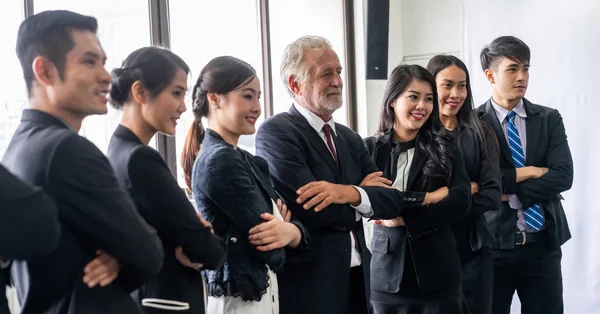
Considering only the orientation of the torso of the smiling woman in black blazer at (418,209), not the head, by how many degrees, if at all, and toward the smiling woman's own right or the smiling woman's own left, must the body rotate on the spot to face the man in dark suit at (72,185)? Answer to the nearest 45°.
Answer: approximately 45° to the smiling woman's own right

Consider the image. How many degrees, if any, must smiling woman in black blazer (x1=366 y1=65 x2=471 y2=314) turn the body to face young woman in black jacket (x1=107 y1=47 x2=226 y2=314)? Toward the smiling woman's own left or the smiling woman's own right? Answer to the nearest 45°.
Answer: approximately 45° to the smiling woman's own right

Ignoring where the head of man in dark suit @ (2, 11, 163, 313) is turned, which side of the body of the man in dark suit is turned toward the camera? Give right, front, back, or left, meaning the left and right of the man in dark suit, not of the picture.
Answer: right

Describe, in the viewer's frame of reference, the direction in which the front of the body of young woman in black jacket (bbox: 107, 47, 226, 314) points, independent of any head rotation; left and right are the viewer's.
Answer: facing to the right of the viewer

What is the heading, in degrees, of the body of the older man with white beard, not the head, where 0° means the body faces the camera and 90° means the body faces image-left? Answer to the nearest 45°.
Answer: approximately 315°

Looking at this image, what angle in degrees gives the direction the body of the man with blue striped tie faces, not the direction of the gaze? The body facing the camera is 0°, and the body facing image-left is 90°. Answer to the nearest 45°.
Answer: approximately 0°

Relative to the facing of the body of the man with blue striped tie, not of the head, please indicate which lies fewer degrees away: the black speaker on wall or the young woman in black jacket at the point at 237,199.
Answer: the young woman in black jacket

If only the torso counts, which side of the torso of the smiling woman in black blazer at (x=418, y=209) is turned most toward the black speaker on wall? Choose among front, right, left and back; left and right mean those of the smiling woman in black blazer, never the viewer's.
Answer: back
